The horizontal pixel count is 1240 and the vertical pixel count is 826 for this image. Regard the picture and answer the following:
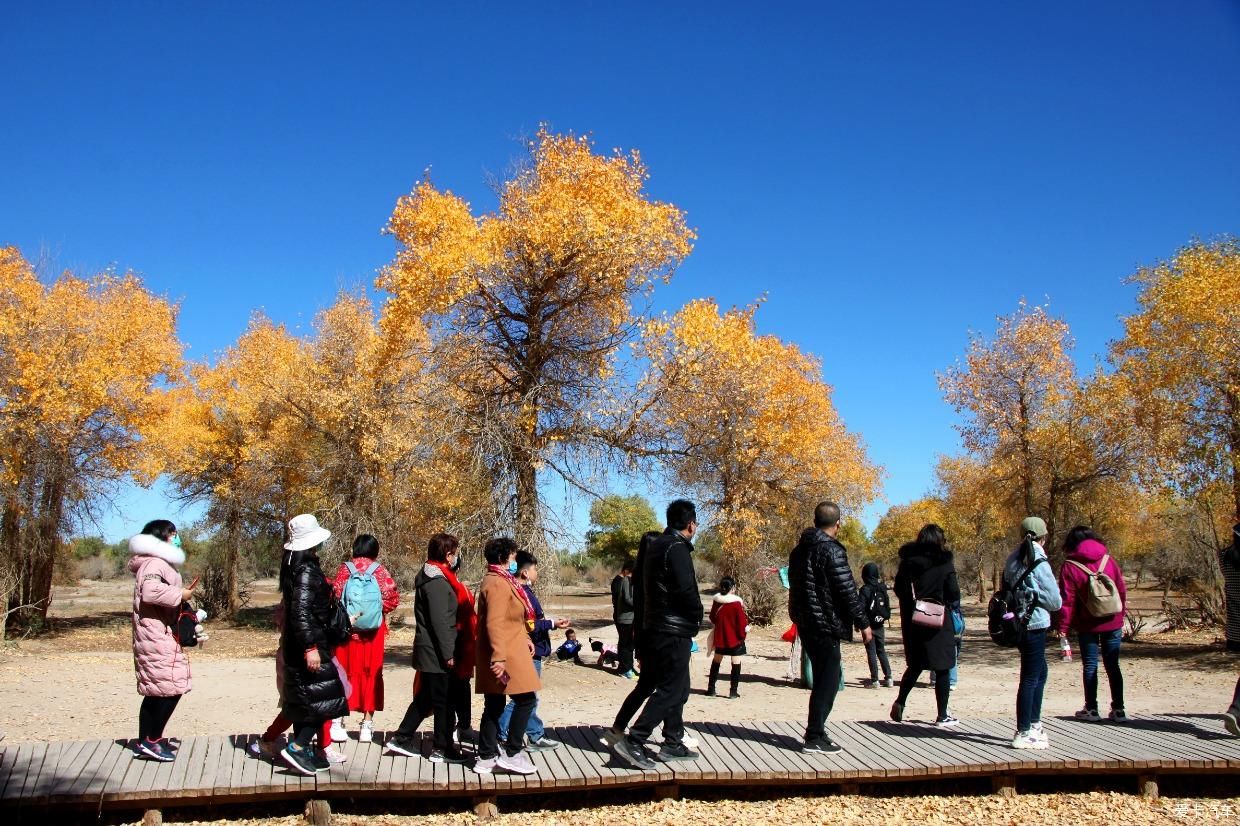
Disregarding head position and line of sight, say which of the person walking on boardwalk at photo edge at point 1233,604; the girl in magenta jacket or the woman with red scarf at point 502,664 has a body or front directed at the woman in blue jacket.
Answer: the woman with red scarf

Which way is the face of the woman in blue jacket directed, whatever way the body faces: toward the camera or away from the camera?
away from the camera

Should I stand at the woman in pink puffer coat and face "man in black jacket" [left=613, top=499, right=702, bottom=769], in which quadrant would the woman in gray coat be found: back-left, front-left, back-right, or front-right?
front-left

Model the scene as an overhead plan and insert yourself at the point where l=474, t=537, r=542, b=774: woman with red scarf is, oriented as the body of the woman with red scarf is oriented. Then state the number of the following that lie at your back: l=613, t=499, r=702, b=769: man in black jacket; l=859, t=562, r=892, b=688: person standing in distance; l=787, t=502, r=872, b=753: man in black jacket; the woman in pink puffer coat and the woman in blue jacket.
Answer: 1

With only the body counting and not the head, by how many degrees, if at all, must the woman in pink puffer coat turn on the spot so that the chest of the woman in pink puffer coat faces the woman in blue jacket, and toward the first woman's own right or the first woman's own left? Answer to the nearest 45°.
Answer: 0° — they already face them

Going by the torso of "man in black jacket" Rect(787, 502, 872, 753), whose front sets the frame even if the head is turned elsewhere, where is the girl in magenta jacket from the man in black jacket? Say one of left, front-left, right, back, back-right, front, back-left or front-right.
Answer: front

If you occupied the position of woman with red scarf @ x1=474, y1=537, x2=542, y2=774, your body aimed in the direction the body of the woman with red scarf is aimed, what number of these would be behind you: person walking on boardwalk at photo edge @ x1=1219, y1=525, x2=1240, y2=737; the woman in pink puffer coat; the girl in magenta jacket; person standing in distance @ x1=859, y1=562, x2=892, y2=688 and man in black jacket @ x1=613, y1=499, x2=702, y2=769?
1

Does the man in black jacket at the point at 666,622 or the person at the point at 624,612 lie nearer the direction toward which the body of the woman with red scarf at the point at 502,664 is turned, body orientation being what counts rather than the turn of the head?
the man in black jacket

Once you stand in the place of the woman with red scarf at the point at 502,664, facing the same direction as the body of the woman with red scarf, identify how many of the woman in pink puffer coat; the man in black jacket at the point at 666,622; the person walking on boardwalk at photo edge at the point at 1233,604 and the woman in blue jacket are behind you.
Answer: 1

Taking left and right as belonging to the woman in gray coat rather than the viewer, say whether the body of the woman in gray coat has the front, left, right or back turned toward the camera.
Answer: right

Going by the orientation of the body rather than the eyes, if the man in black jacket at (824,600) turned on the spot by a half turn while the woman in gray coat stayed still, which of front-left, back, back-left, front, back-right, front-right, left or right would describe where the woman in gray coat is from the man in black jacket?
front-right

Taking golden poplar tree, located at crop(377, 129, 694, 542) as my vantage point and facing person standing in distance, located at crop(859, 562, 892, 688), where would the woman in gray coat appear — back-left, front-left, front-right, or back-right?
front-right

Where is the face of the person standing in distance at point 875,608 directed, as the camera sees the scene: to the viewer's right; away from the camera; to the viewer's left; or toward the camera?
away from the camera

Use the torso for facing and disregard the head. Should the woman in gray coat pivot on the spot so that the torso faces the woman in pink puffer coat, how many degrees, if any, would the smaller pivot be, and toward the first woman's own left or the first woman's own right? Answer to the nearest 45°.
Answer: approximately 180°
